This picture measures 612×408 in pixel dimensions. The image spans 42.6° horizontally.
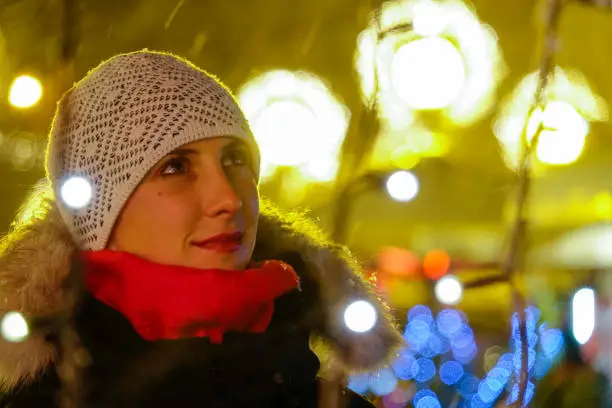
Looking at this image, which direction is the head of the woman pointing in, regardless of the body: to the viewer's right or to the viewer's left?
to the viewer's right

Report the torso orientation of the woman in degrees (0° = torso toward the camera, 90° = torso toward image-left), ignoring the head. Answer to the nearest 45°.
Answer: approximately 315°
